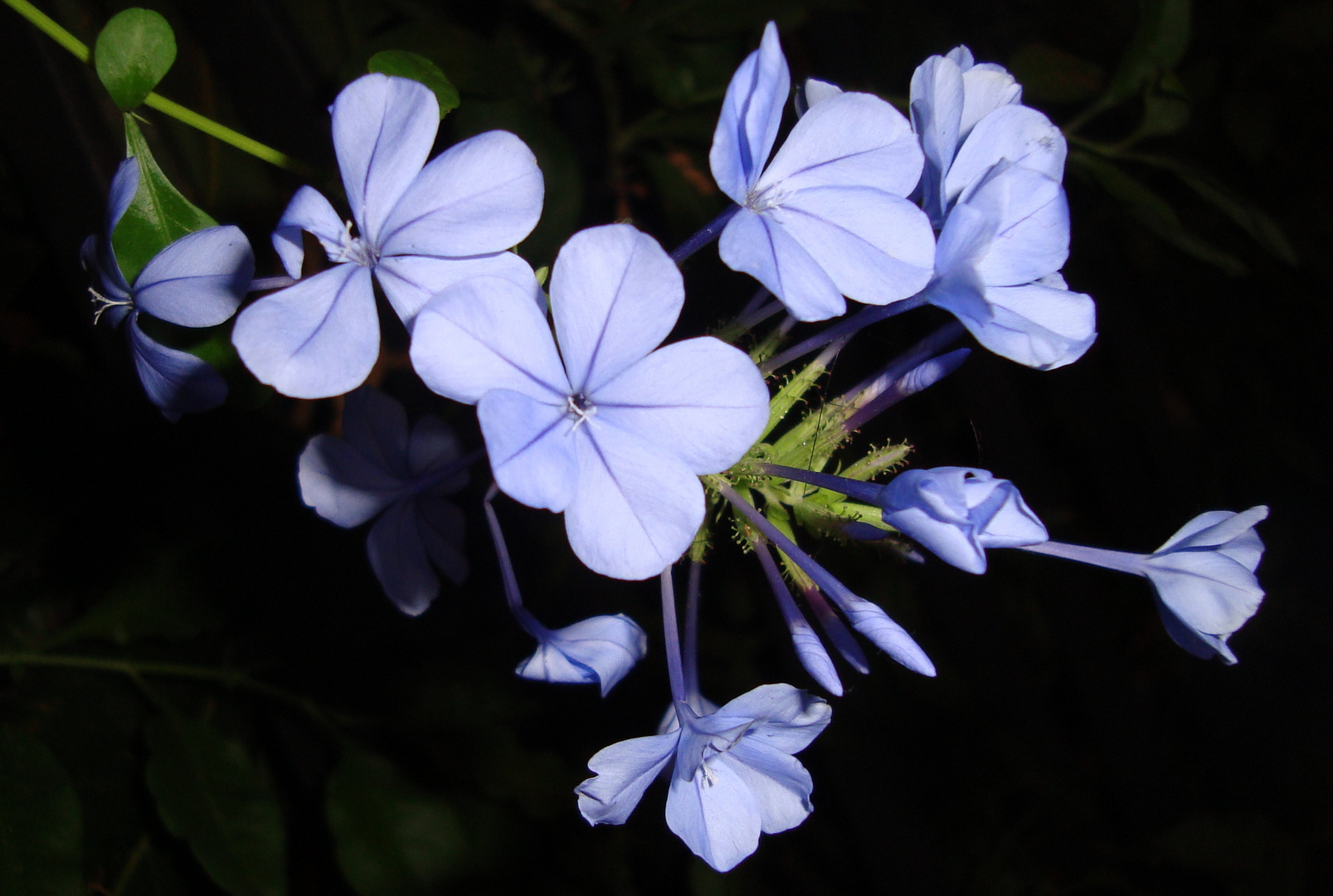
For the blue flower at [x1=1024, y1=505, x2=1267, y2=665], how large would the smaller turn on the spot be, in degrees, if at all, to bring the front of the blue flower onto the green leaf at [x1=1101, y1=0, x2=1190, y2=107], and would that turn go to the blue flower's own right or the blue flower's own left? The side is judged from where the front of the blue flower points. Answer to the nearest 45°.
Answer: approximately 90° to the blue flower's own left

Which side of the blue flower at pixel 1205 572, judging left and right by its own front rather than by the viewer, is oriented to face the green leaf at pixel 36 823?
back

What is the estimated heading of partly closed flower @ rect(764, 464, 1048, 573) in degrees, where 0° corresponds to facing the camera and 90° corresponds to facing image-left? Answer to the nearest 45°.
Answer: approximately 270°

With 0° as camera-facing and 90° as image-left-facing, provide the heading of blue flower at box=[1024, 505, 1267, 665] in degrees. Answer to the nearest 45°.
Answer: approximately 270°

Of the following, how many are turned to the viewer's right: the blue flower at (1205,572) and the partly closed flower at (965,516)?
2
